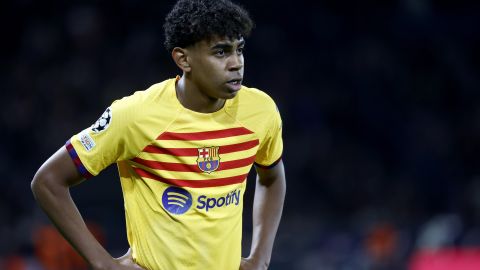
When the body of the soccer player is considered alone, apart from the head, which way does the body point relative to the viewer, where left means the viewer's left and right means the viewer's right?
facing the viewer and to the right of the viewer

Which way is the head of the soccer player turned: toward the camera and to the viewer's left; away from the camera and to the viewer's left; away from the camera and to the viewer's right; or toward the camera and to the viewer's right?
toward the camera and to the viewer's right
